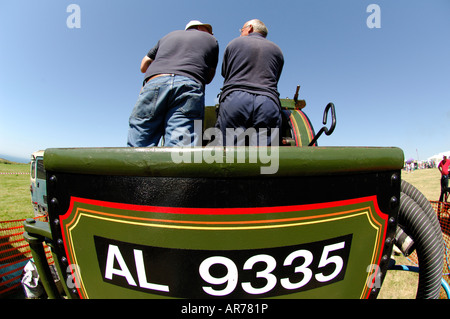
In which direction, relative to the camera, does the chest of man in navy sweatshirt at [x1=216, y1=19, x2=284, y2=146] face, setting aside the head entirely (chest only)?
away from the camera

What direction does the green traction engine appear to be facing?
away from the camera
